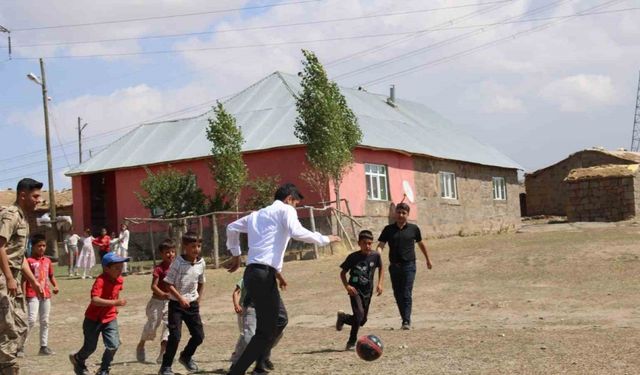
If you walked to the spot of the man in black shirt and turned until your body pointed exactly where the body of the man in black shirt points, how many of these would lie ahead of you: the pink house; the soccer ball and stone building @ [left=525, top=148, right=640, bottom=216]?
1

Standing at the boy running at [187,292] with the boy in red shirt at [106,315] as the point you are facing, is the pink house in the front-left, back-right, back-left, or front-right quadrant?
back-right

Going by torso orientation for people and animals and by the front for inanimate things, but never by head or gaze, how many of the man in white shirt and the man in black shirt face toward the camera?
1

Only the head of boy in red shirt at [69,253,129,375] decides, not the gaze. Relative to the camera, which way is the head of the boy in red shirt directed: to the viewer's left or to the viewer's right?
to the viewer's right

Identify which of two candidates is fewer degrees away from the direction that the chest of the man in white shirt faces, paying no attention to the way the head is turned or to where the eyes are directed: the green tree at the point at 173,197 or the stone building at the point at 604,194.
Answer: the stone building

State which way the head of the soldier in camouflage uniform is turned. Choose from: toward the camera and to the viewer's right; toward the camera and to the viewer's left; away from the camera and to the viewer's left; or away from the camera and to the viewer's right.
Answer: toward the camera and to the viewer's right

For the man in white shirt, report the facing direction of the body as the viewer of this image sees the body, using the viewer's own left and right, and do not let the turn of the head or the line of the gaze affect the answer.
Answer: facing away from the viewer and to the right of the viewer
